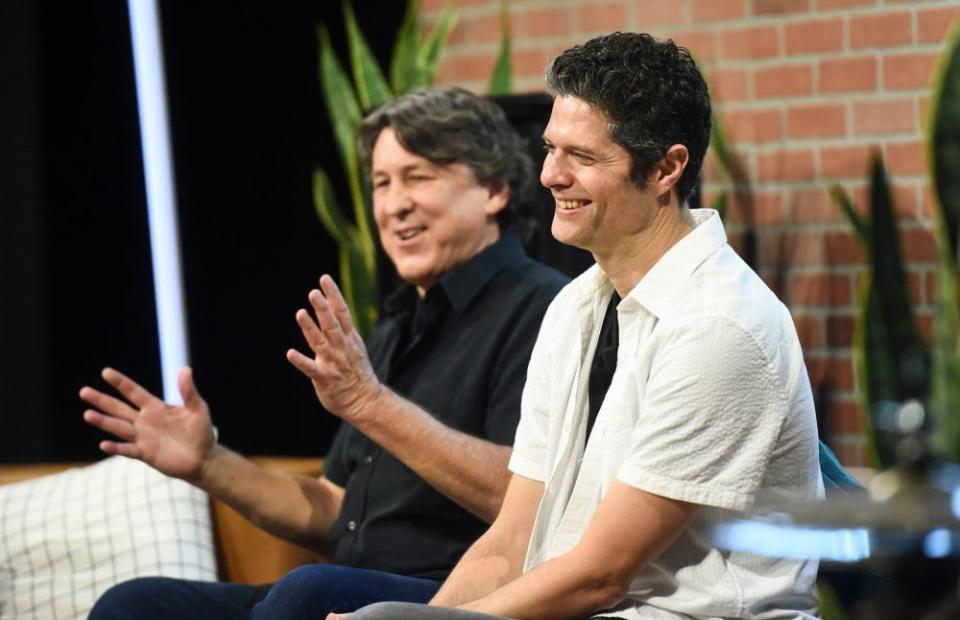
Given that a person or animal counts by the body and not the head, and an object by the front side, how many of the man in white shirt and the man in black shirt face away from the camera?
0

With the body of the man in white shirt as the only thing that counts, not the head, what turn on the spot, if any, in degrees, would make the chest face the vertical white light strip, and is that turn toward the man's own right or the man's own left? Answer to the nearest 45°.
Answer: approximately 90° to the man's own right

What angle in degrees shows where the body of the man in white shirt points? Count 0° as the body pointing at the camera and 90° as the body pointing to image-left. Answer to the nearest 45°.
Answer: approximately 45°

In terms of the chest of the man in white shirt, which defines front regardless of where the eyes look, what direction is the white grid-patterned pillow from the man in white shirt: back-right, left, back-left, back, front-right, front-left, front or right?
right

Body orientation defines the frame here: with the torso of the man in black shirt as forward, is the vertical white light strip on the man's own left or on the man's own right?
on the man's own right

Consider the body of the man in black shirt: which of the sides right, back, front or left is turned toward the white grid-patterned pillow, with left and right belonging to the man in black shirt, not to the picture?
right

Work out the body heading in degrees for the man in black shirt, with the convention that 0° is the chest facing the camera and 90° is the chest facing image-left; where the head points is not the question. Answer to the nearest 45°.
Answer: approximately 45°

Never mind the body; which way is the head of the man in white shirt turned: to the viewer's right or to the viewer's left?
to the viewer's left

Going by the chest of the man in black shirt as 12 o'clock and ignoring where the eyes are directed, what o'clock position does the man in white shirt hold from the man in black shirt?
The man in white shirt is roughly at 10 o'clock from the man in black shirt.
